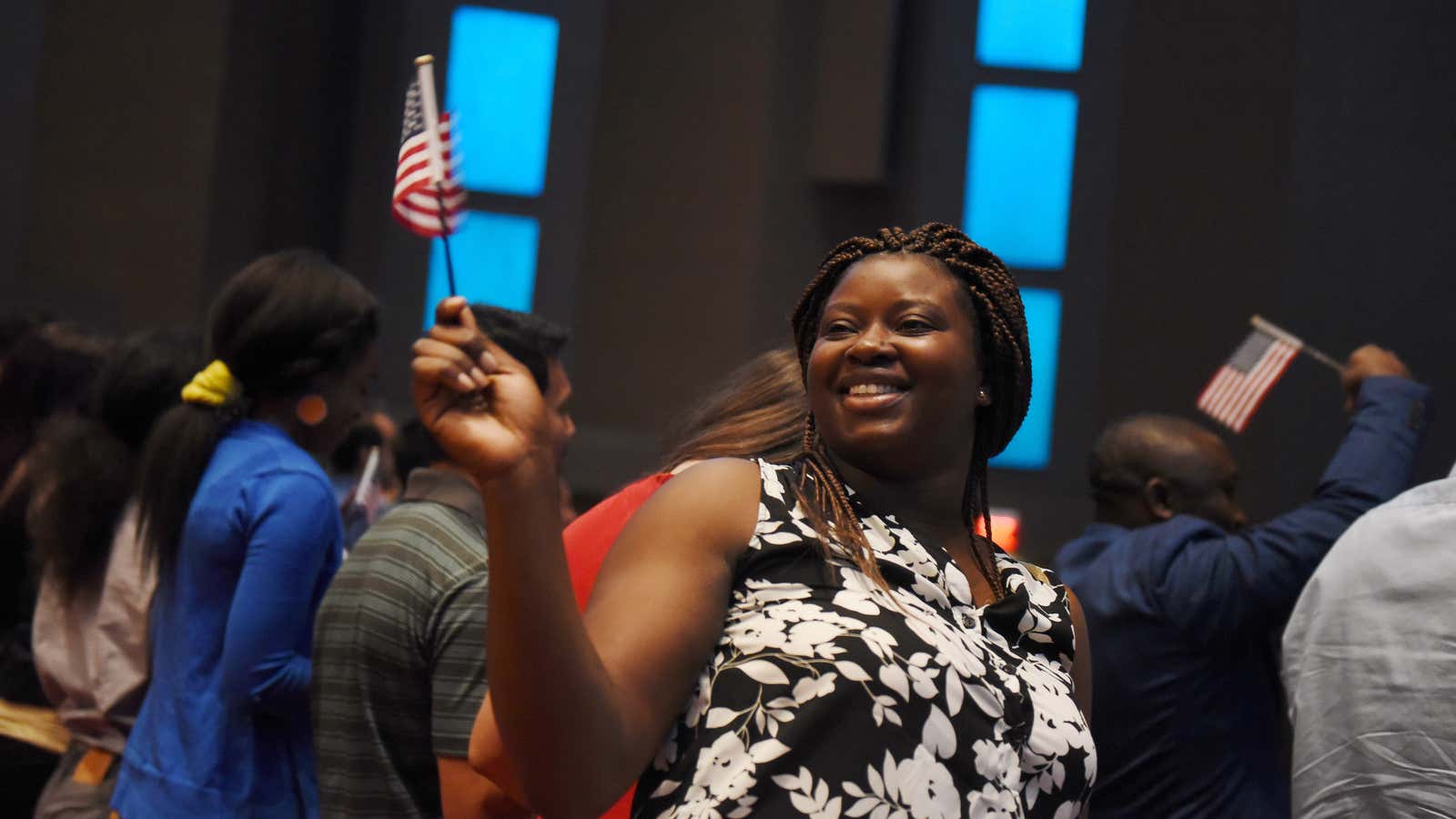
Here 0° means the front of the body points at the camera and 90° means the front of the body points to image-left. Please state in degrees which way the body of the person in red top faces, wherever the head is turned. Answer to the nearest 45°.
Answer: approximately 225°

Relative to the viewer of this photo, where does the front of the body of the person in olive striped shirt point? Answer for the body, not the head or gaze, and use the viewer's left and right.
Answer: facing away from the viewer and to the right of the viewer

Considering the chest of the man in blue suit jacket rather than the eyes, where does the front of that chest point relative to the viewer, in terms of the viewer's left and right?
facing away from the viewer and to the right of the viewer

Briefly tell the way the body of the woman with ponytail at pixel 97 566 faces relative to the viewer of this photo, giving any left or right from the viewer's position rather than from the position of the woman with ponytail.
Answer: facing away from the viewer and to the right of the viewer
